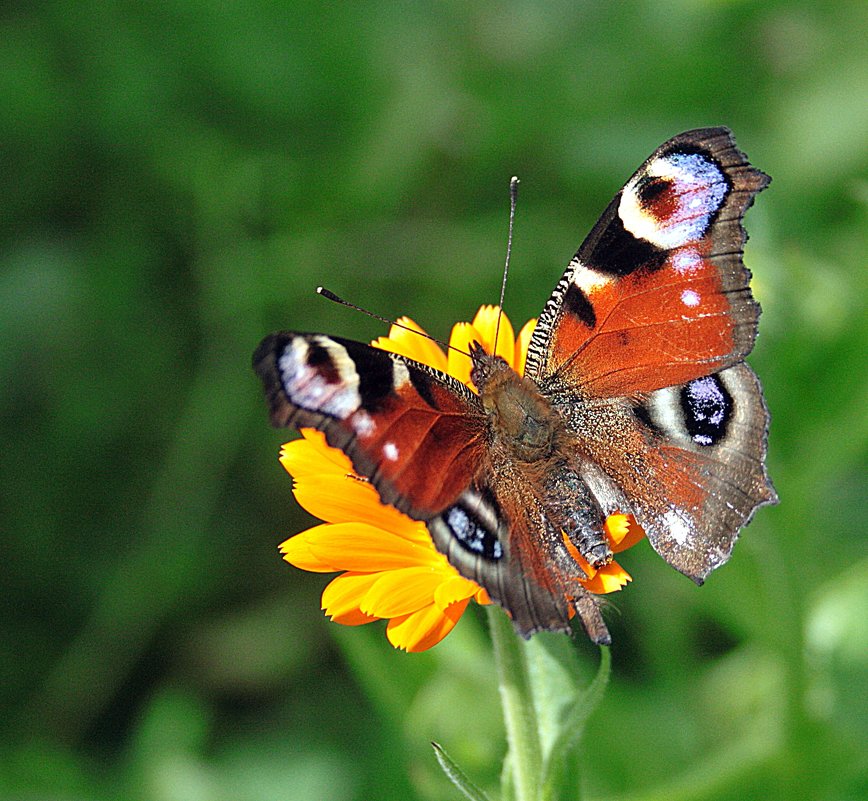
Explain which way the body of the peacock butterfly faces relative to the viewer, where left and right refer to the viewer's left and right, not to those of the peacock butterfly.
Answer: facing away from the viewer and to the left of the viewer
